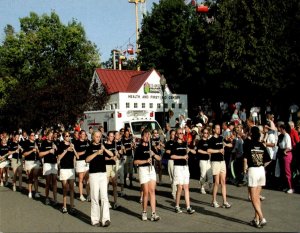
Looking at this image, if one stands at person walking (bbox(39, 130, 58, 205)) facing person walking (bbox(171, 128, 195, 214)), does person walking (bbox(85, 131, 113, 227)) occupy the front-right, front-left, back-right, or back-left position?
front-right

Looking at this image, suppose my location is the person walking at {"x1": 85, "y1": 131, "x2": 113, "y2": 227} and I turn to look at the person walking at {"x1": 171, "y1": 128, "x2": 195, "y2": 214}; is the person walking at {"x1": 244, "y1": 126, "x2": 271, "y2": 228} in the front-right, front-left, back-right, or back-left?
front-right

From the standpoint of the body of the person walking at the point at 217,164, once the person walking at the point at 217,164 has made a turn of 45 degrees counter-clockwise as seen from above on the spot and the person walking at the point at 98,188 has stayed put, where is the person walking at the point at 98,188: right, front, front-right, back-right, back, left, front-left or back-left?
back-right

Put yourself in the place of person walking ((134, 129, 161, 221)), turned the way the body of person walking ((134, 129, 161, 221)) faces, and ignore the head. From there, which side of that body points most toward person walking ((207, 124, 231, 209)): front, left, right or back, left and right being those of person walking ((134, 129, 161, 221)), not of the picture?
left

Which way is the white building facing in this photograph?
toward the camera

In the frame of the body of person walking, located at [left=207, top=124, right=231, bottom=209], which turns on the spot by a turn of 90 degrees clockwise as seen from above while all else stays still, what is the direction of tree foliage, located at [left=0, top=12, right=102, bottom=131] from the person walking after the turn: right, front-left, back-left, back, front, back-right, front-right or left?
right

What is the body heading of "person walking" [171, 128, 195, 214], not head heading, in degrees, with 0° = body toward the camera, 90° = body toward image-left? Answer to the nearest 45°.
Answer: approximately 315°

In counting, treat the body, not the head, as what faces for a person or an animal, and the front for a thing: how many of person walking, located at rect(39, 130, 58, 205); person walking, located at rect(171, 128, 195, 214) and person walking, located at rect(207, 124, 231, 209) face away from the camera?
0

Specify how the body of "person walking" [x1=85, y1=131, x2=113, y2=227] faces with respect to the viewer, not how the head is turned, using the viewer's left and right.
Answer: facing the viewer and to the right of the viewer

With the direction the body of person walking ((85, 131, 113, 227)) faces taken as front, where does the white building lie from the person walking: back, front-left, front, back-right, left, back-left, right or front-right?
back-left

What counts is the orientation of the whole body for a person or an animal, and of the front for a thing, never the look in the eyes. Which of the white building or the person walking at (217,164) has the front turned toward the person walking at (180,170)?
the white building

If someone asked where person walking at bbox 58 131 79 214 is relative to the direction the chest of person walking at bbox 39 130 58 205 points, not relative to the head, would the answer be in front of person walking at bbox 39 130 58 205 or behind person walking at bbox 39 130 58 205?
in front

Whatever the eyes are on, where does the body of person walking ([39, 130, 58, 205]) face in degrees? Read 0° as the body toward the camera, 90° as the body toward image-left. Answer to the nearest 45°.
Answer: approximately 315°

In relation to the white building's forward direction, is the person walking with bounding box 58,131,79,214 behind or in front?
in front
